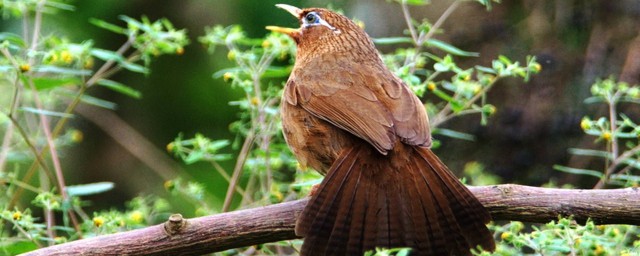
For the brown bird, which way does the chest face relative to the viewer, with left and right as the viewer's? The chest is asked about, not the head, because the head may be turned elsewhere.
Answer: facing away from the viewer and to the left of the viewer
